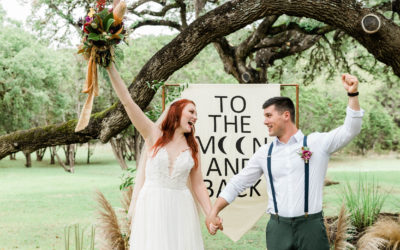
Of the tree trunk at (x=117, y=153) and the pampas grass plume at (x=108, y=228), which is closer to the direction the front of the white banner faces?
the pampas grass plume

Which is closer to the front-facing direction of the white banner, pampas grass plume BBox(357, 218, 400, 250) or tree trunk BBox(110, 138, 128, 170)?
the pampas grass plume

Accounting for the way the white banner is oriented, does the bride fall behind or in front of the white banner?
in front

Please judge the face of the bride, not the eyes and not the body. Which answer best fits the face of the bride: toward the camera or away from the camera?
toward the camera

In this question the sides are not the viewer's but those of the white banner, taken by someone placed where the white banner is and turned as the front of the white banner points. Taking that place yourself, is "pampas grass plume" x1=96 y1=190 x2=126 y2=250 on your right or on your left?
on your right

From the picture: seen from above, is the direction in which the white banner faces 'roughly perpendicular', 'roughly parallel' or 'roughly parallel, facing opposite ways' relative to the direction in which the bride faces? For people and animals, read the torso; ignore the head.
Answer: roughly parallel

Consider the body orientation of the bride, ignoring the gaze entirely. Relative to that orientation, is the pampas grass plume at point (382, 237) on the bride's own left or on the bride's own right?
on the bride's own left

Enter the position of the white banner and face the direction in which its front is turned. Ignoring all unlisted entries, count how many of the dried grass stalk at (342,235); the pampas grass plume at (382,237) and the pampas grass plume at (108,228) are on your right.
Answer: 1

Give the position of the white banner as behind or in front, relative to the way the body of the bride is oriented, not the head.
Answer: behind

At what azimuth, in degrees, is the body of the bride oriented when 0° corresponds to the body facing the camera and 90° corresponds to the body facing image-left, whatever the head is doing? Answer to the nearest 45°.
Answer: approximately 0°

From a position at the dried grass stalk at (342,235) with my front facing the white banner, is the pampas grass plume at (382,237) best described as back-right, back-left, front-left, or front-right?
back-right

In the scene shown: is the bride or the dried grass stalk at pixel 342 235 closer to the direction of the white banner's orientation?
the bride

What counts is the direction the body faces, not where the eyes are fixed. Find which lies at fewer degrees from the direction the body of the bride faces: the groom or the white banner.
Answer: the groom

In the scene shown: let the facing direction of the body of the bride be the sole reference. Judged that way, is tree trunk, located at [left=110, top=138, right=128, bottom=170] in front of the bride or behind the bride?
behind

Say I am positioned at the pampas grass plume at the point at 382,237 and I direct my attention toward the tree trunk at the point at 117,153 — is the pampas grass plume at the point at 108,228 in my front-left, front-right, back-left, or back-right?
front-left

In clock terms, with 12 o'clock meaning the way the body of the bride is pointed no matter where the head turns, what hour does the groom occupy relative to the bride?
The groom is roughly at 10 o'clock from the bride.
